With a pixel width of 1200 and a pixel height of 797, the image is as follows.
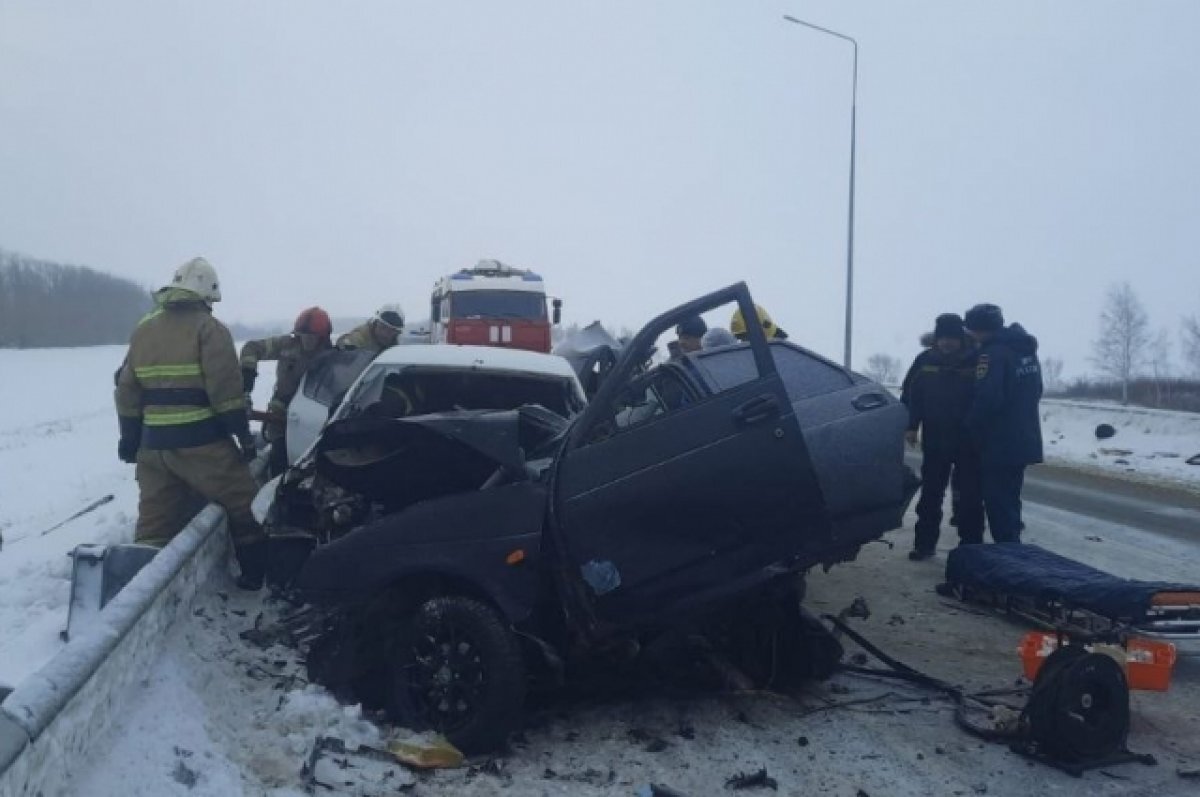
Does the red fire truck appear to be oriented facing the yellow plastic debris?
yes

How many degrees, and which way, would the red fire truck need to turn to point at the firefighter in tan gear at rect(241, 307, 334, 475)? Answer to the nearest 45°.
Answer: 0° — it already faces them

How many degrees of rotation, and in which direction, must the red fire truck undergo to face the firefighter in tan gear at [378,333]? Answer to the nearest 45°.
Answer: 0° — it already faces them

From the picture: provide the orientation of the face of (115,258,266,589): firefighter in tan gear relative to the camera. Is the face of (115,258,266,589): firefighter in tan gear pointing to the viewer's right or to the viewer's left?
to the viewer's right

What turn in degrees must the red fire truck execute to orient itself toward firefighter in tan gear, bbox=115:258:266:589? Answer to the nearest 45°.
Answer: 0° — it already faces them

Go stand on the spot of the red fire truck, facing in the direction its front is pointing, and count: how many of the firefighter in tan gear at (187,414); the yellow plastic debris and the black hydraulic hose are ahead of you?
3

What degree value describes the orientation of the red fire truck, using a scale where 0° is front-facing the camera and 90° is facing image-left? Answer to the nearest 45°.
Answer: approximately 0°

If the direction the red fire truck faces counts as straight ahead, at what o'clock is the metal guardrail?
The metal guardrail is roughly at 12 o'clock from the red fire truck.
